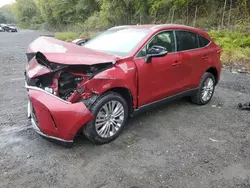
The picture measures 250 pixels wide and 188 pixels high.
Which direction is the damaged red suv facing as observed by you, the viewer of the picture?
facing the viewer and to the left of the viewer

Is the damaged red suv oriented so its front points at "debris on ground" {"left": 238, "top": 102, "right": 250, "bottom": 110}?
no
